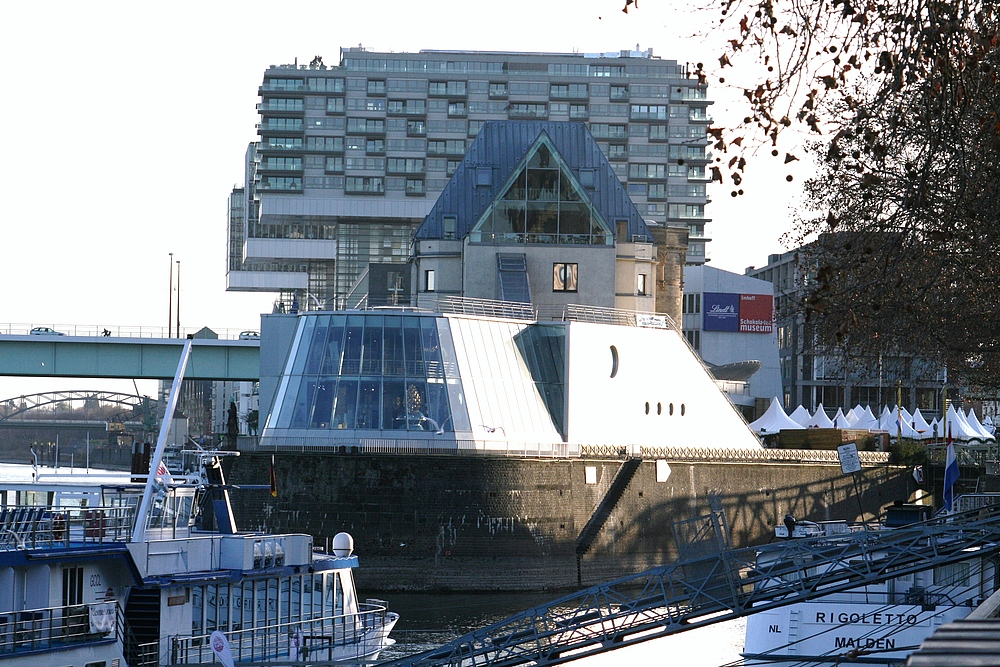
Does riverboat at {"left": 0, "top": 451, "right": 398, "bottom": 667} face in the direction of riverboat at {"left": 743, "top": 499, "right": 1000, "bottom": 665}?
yes

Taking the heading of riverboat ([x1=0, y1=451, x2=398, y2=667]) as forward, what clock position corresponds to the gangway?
The gangway is roughly at 1 o'clock from the riverboat.

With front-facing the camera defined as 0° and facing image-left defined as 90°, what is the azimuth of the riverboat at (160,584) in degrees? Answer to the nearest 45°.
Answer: approximately 270°
